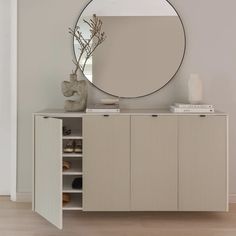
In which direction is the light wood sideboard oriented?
toward the camera

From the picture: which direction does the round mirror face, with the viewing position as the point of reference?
facing the viewer

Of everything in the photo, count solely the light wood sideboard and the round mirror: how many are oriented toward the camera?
2
